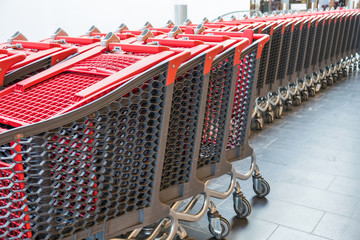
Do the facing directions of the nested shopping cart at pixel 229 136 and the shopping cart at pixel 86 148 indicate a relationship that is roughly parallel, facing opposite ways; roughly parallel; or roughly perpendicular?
roughly parallel

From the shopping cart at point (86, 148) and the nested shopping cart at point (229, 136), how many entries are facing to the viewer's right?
0
